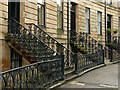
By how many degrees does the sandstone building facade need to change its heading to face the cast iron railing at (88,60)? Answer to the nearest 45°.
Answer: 0° — it already faces it

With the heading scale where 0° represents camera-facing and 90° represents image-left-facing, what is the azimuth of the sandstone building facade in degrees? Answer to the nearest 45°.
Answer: approximately 315°
